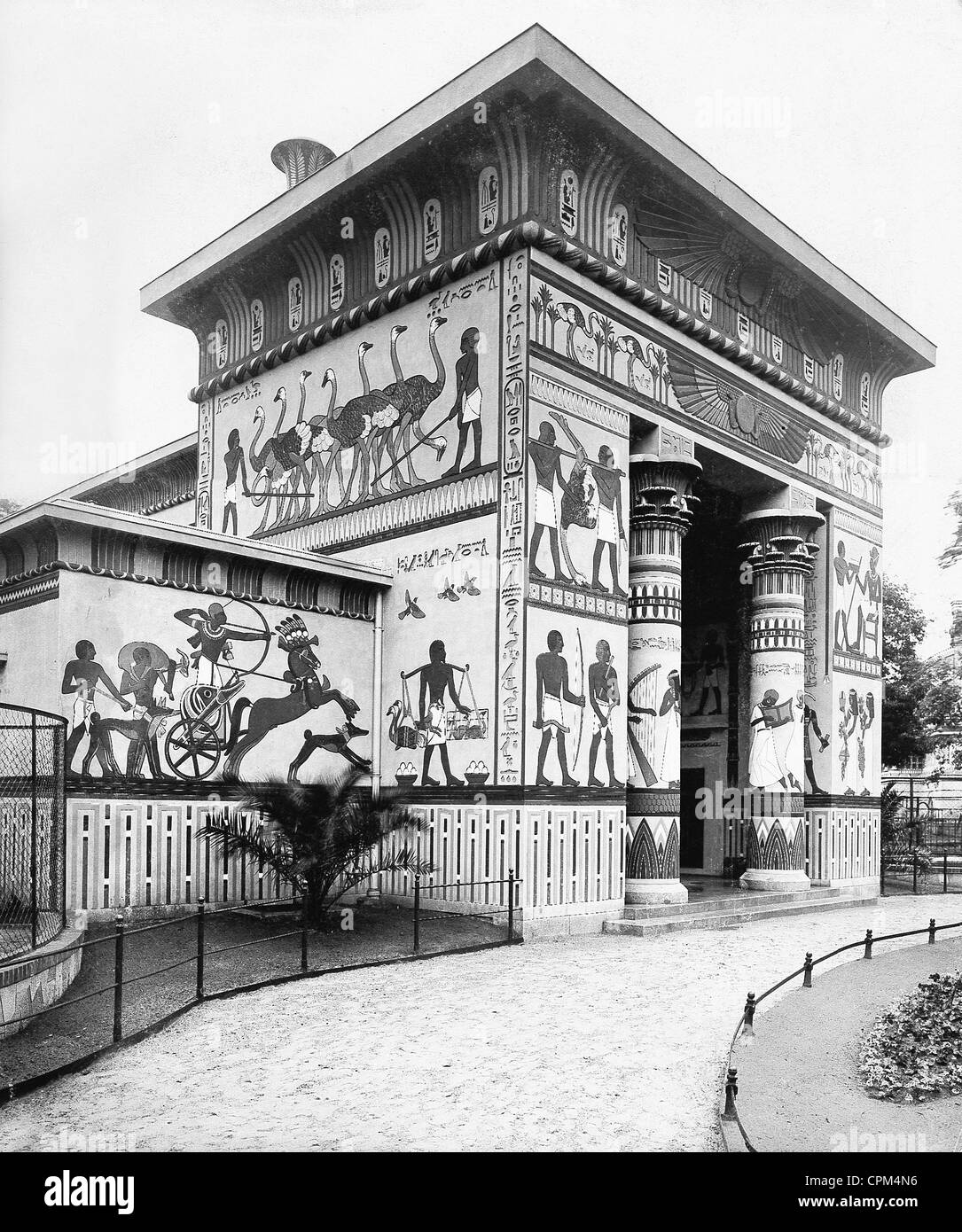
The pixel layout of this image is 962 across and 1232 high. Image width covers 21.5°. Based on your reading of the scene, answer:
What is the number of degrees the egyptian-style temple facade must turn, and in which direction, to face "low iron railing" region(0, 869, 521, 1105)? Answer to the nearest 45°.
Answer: approximately 45° to its right

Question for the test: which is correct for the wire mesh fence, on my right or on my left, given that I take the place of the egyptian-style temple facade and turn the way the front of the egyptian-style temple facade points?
on my right

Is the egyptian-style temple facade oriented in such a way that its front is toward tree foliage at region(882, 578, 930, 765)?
no

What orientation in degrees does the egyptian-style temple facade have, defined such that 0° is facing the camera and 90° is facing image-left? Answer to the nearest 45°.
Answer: approximately 315°
